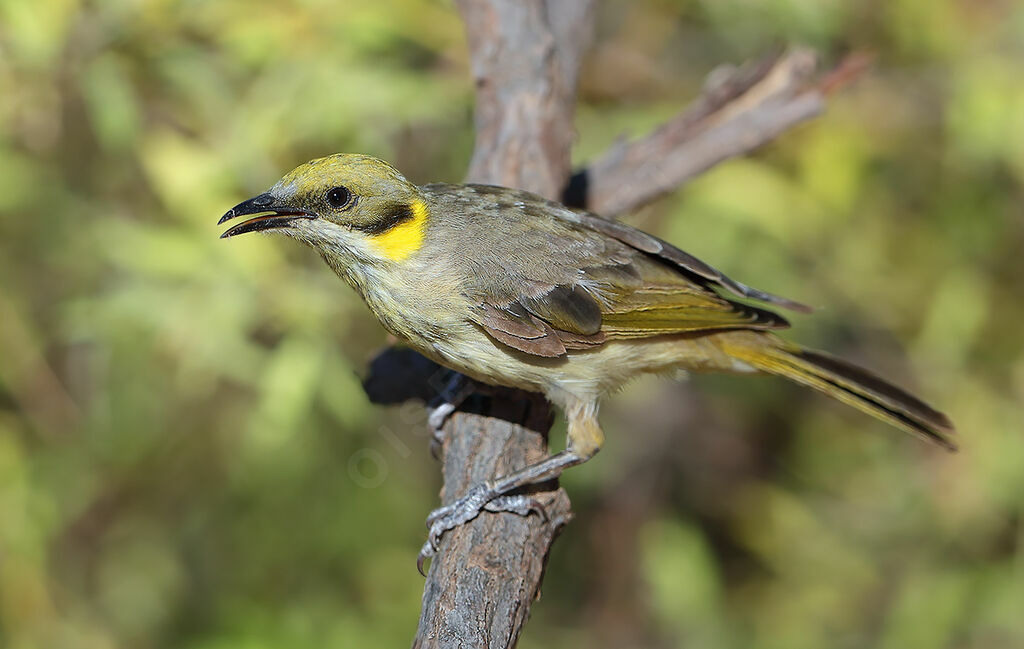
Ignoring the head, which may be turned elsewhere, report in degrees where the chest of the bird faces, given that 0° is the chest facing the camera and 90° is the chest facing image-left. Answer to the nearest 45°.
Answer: approximately 90°
